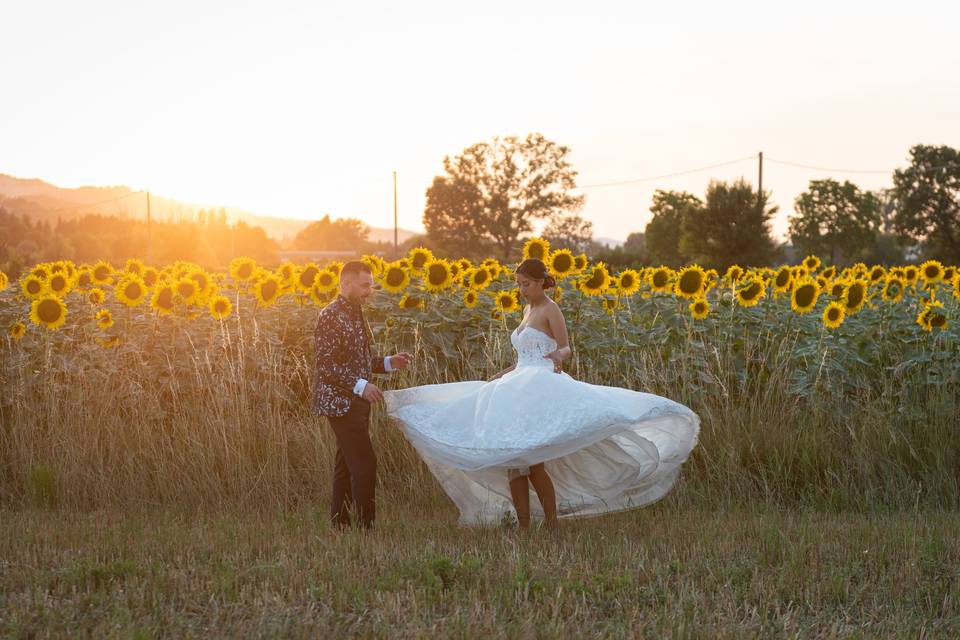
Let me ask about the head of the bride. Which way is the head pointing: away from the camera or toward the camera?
toward the camera

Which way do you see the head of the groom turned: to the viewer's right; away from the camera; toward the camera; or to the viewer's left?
to the viewer's right

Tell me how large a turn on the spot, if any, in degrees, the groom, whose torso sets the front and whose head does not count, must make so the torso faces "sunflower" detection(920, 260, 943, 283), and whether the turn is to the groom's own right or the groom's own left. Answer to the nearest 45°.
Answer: approximately 45° to the groom's own left

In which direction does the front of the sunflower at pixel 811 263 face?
toward the camera

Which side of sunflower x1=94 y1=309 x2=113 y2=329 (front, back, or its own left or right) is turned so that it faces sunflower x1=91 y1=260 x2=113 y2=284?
back

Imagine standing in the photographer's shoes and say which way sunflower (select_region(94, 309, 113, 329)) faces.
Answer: facing the viewer

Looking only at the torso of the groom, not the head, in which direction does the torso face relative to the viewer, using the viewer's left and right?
facing to the right of the viewer

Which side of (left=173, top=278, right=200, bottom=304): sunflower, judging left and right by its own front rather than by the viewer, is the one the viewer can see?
front

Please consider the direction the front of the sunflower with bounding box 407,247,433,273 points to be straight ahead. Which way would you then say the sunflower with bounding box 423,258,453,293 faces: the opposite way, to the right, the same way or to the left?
the same way

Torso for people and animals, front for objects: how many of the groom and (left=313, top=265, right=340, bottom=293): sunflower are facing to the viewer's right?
1

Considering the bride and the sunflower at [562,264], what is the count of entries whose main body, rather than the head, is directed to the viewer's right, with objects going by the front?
0

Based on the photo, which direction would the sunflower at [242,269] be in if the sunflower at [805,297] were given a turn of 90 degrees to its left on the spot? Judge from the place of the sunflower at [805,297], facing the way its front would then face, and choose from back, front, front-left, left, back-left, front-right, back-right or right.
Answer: back

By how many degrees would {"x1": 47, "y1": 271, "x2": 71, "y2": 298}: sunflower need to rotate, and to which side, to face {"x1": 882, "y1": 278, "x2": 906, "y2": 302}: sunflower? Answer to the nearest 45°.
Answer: approximately 45° to its left

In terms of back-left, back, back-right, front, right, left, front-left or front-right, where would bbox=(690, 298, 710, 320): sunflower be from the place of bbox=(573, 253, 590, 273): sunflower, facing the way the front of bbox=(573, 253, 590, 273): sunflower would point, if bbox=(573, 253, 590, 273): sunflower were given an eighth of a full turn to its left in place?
front

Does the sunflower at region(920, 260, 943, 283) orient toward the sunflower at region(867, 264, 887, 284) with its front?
no

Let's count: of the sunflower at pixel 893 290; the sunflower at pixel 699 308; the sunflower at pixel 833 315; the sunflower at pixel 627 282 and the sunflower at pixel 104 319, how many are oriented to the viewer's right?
0

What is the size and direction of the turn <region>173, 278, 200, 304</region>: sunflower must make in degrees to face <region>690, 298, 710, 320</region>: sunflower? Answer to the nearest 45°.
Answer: approximately 90° to its left

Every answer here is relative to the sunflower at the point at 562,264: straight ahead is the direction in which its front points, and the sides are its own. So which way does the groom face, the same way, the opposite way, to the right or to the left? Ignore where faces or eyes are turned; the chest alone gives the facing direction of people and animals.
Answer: to the left

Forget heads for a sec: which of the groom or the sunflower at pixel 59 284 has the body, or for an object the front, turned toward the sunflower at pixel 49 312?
the sunflower at pixel 59 284

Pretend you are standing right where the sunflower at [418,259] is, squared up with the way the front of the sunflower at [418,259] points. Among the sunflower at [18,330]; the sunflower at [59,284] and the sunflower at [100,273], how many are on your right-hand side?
3

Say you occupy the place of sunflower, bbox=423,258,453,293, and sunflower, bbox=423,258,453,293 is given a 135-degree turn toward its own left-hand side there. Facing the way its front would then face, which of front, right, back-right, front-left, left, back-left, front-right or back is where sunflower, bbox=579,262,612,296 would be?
front-right

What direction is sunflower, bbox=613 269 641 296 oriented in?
toward the camera
